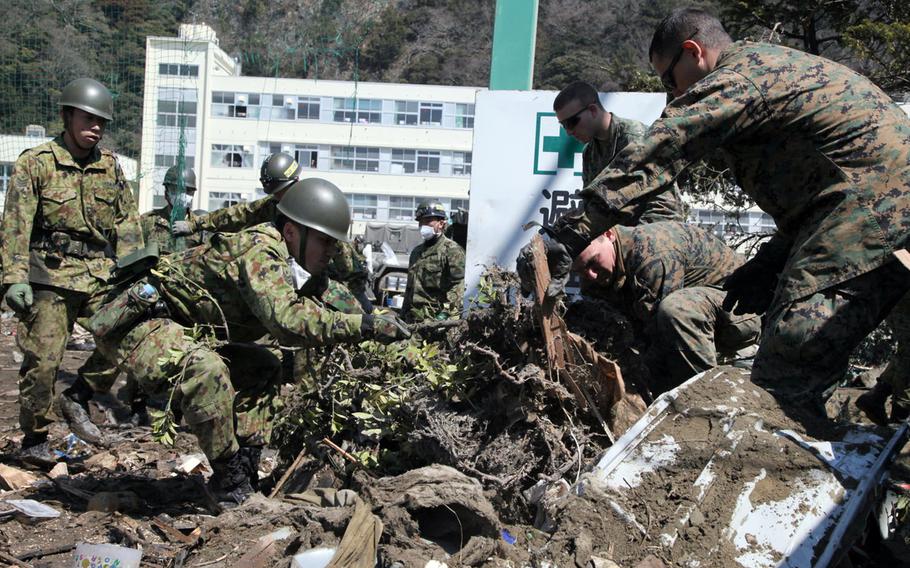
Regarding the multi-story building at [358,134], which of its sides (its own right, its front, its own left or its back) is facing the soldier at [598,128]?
front

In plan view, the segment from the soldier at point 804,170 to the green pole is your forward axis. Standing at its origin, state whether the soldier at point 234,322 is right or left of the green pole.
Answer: left

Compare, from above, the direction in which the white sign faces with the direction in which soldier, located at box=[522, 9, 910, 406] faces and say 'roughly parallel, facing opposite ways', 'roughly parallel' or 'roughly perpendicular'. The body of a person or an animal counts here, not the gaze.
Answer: roughly perpendicular

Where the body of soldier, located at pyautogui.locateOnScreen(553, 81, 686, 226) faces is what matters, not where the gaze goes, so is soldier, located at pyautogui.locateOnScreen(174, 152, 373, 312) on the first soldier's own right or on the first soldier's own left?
on the first soldier's own right

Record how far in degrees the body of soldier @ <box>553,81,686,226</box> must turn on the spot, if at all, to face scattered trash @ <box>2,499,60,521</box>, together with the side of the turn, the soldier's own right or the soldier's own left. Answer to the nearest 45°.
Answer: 0° — they already face it

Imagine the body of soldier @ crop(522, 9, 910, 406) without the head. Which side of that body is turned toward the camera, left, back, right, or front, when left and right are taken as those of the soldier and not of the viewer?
left

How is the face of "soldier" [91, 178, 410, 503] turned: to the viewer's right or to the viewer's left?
to the viewer's right

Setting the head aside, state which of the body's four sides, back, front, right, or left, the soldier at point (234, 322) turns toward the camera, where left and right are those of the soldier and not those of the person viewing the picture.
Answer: right

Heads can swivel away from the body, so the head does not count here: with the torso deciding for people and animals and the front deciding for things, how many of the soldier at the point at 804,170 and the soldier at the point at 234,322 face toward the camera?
0

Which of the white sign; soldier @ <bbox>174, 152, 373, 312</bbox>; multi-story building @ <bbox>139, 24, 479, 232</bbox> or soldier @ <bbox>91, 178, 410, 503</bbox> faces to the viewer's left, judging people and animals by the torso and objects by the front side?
soldier @ <bbox>174, 152, 373, 312</bbox>

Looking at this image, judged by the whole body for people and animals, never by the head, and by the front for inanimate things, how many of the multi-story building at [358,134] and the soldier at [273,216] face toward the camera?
1

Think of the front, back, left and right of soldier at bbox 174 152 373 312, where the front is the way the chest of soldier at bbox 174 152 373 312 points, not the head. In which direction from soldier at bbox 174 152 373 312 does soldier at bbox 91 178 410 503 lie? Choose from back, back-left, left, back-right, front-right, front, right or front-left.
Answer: left

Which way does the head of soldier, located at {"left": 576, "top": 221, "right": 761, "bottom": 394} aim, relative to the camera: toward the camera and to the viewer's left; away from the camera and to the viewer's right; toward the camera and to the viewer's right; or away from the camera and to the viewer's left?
toward the camera and to the viewer's left

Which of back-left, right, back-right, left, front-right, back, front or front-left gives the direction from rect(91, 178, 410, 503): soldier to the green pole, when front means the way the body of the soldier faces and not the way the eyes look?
front-left

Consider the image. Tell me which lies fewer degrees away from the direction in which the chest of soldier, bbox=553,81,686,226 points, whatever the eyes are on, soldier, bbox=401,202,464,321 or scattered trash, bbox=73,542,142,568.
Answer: the scattered trash
